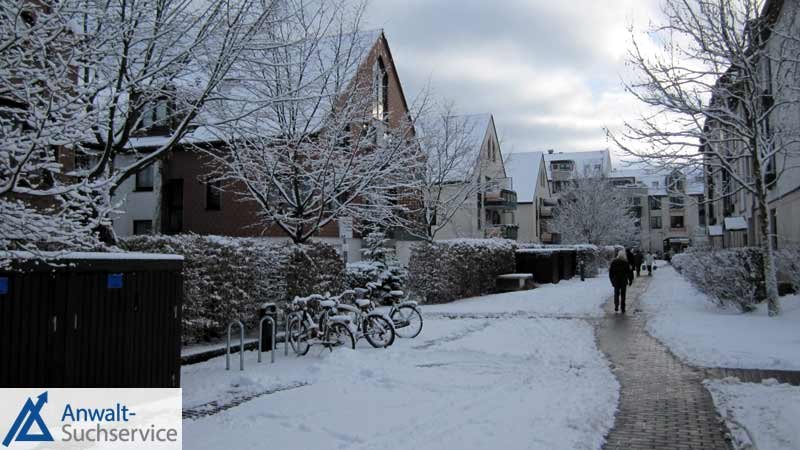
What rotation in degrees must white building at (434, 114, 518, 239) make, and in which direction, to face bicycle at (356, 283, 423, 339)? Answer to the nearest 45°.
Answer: approximately 45° to its right

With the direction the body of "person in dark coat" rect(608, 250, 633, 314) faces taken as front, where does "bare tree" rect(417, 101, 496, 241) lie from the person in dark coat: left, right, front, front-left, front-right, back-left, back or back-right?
front-left

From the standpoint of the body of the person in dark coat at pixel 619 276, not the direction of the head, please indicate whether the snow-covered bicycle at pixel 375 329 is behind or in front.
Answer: behind

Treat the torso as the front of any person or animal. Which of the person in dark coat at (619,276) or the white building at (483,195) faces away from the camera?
the person in dark coat

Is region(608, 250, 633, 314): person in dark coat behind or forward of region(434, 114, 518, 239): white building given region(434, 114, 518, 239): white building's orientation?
forward

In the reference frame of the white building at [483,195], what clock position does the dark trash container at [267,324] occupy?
The dark trash container is roughly at 2 o'clock from the white building.

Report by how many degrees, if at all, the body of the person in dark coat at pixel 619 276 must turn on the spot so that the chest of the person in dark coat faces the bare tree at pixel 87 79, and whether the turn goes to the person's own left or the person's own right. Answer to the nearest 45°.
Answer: approximately 180°

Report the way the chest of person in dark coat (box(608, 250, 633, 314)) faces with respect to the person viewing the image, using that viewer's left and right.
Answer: facing away from the viewer

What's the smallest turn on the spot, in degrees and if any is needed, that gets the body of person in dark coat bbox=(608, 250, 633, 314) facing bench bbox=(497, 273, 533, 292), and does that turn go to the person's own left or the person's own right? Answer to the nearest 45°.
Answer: approximately 45° to the person's own left

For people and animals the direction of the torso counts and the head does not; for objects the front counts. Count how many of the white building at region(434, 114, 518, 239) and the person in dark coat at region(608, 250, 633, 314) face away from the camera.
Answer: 1

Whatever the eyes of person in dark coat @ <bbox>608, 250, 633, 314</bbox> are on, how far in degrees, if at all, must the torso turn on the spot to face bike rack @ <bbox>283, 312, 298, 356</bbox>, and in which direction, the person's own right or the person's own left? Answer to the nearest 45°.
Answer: approximately 135° to the person's own left

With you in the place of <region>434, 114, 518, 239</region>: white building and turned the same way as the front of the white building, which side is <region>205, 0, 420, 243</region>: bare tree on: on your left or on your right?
on your right

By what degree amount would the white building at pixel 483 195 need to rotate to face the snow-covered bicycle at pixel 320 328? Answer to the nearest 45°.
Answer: approximately 45° to its right

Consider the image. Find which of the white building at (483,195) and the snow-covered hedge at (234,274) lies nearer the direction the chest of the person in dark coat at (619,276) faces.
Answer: the white building

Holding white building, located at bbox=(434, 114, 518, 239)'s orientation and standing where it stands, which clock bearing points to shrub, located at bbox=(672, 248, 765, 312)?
The shrub is roughly at 1 o'clock from the white building.

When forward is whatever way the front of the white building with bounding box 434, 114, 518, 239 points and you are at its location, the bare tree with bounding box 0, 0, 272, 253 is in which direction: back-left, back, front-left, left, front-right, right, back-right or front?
front-right
